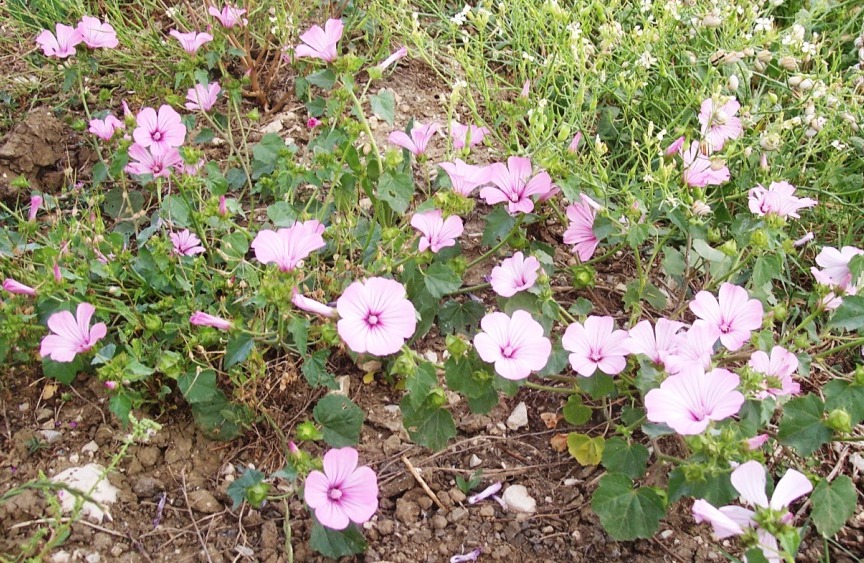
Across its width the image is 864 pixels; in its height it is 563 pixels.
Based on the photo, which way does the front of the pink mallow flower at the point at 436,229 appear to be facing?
toward the camera

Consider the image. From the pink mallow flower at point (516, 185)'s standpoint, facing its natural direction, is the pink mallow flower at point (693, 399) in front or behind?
in front

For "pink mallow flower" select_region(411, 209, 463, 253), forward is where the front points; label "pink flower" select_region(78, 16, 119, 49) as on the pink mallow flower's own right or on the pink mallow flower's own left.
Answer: on the pink mallow flower's own right

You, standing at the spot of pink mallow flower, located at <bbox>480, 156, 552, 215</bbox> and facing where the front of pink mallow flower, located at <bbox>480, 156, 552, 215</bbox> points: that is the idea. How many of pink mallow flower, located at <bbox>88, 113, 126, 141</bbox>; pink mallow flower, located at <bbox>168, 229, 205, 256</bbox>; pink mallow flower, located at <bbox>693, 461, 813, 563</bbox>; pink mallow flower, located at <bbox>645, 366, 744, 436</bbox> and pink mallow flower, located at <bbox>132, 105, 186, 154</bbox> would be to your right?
3

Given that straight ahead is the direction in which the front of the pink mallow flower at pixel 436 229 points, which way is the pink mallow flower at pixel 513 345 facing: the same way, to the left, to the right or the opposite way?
the same way

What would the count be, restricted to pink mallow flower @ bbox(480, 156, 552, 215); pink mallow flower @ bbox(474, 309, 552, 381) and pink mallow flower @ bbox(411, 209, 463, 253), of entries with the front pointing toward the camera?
3

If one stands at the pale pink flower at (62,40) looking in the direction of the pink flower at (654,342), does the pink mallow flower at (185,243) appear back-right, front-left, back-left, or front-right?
front-right

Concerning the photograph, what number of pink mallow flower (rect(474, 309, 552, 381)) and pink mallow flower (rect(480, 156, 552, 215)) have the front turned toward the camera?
2

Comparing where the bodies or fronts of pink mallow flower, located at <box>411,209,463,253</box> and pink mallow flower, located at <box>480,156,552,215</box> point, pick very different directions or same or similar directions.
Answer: same or similar directions

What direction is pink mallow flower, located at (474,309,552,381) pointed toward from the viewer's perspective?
toward the camera

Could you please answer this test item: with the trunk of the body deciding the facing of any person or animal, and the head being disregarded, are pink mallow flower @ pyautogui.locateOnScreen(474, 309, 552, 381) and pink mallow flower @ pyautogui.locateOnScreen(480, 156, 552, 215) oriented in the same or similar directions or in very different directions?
same or similar directions
